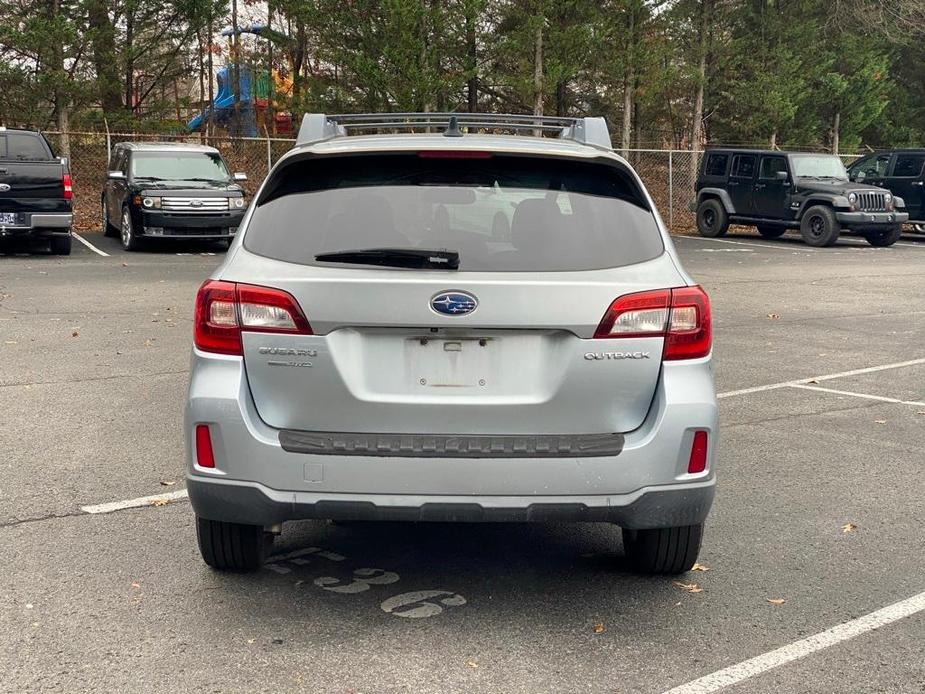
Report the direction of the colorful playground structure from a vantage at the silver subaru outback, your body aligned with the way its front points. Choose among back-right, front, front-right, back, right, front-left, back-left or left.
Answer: front

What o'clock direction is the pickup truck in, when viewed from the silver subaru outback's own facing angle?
The pickup truck is roughly at 11 o'clock from the silver subaru outback.

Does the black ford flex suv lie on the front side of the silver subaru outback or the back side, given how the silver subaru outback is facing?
on the front side

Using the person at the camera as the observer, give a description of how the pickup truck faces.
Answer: facing away from the viewer

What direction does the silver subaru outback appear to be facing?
away from the camera

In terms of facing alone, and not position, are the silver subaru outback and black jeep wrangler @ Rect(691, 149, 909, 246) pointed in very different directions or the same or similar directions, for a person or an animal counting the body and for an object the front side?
very different directions

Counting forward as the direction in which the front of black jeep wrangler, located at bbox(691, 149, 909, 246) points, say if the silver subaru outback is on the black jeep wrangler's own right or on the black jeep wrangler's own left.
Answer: on the black jeep wrangler's own right

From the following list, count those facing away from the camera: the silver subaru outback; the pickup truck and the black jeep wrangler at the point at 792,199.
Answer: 2

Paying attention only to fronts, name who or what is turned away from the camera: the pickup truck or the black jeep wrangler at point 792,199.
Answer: the pickup truck

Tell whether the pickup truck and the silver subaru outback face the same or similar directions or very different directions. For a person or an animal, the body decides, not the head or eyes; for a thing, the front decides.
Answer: same or similar directions

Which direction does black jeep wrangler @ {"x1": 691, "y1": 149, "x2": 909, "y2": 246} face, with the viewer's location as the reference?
facing the viewer and to the right of the viewer

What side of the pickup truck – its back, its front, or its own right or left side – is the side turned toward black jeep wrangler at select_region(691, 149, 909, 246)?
right

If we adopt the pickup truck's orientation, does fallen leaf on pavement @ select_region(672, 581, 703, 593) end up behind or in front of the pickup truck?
behind
